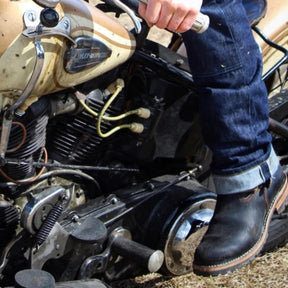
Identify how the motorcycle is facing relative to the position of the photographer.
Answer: facing the viewer and to the left of the viewer
